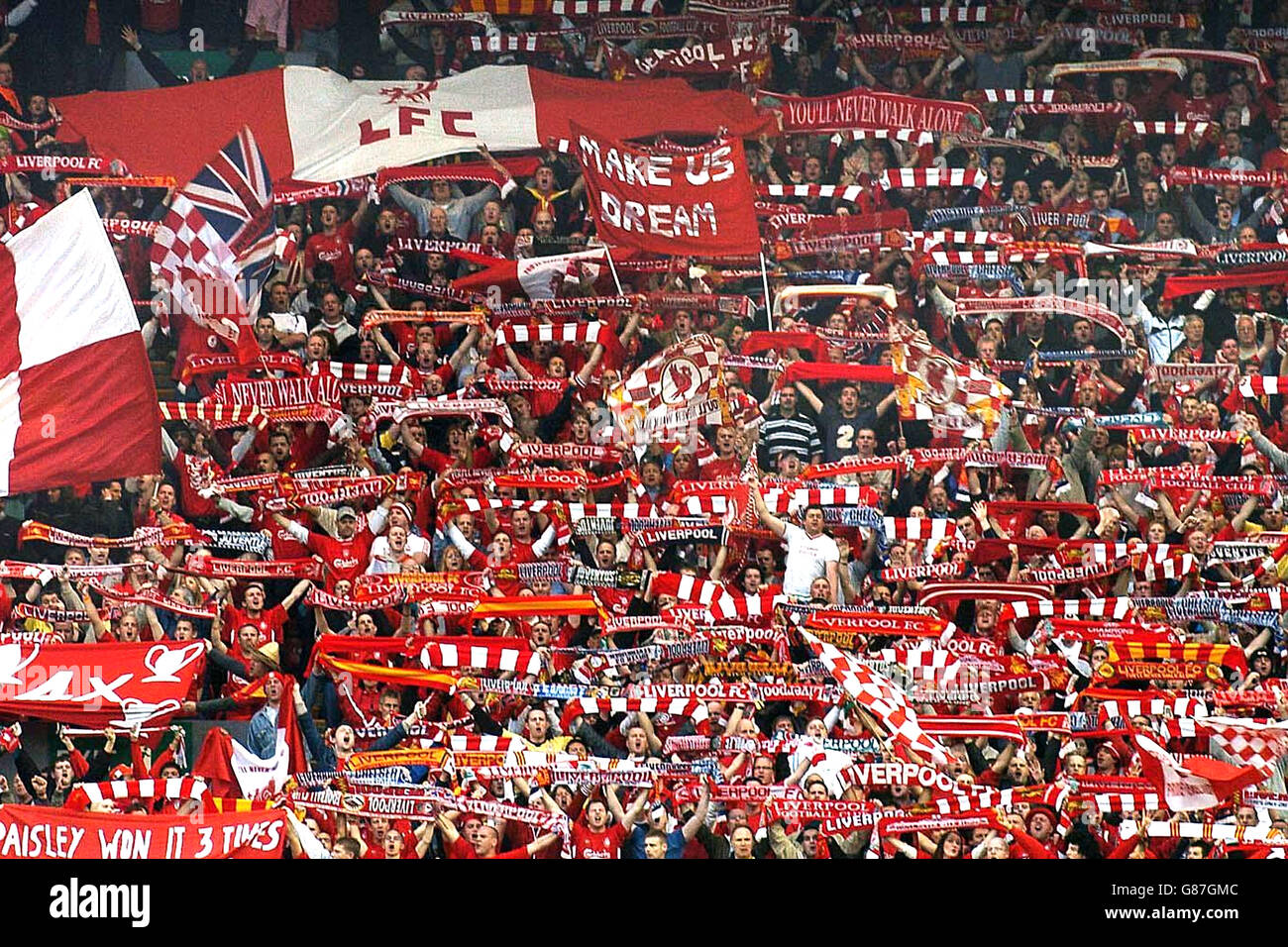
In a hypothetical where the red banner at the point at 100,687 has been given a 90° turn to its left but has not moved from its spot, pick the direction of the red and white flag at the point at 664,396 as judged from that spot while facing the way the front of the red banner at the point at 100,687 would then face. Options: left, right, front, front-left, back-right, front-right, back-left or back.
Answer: front

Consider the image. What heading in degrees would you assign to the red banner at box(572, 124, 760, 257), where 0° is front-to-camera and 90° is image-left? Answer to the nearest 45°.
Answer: approximately 0°

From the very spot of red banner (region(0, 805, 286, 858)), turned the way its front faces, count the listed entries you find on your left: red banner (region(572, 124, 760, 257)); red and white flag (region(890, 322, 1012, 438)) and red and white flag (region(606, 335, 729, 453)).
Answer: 3

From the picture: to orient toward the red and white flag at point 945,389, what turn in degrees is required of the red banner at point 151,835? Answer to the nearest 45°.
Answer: approximately 90° to its left

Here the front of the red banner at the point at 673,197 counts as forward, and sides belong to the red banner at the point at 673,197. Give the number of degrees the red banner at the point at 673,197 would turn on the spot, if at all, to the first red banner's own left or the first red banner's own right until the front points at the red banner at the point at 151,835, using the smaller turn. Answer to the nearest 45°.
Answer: approximately 45° to the first red banner's own right

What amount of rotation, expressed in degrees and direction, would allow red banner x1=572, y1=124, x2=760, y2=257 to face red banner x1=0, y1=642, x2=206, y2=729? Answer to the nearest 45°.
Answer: approximately 90° to its right
